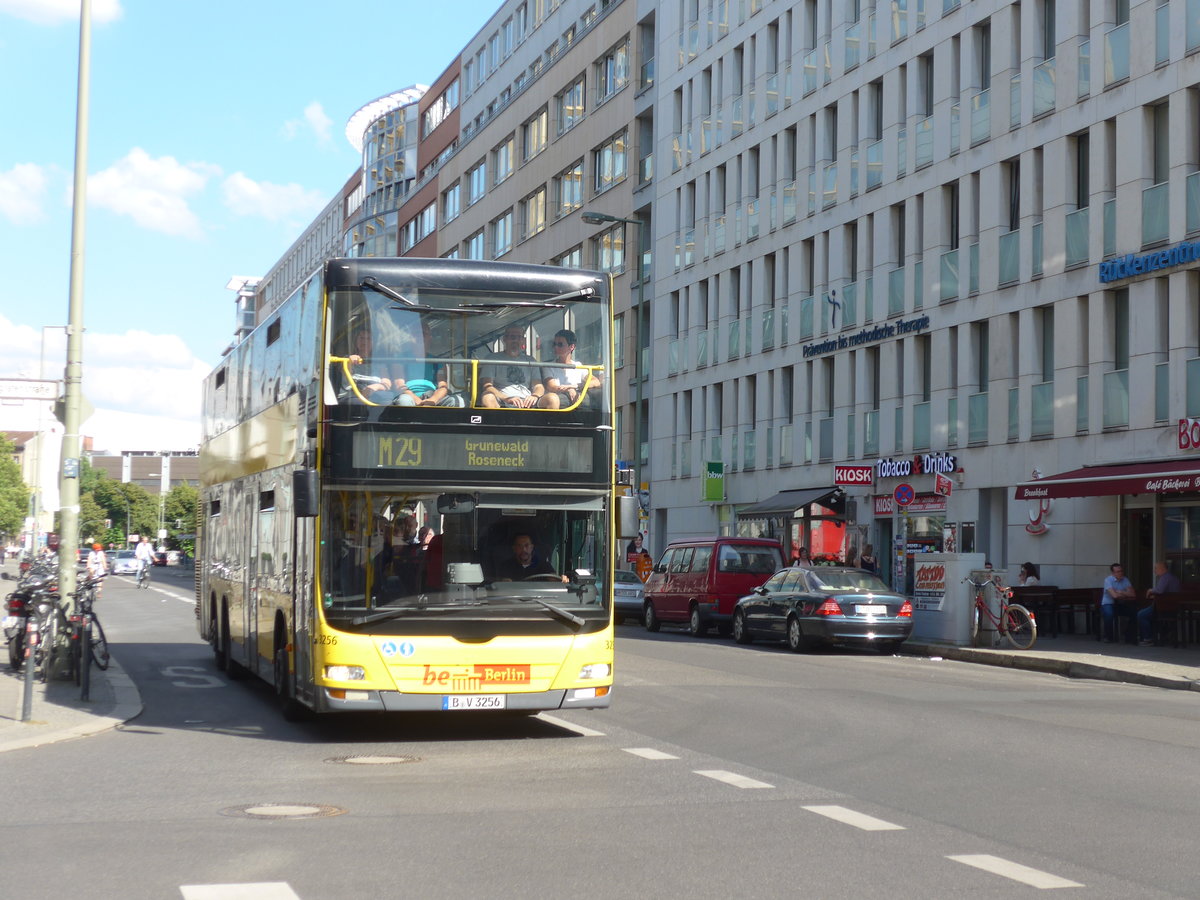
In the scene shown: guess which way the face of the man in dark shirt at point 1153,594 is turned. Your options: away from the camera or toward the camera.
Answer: toward the camera

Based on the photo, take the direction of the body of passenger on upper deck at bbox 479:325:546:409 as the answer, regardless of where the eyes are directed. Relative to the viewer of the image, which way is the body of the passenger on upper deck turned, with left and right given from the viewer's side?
facing the viewer

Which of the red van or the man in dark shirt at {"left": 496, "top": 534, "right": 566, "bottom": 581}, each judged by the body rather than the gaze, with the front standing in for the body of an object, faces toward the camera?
the man in dark shirt

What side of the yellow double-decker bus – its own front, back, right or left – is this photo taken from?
front

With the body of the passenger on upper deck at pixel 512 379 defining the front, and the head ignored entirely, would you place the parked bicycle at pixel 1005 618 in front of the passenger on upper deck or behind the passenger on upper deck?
behind

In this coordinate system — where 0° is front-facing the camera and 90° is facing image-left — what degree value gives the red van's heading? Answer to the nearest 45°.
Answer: approximately 135°

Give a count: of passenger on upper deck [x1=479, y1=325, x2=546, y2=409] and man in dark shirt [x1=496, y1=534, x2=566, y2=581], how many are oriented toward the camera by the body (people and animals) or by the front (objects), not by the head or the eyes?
2

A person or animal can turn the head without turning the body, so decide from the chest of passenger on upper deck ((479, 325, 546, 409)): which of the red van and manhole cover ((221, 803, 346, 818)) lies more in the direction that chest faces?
the manhole cover

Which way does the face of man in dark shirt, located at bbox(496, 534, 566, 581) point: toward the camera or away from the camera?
toward the camera

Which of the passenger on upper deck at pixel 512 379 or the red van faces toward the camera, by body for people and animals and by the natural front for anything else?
the passenger on upper deck

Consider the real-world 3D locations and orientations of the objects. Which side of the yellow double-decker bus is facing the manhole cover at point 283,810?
front
